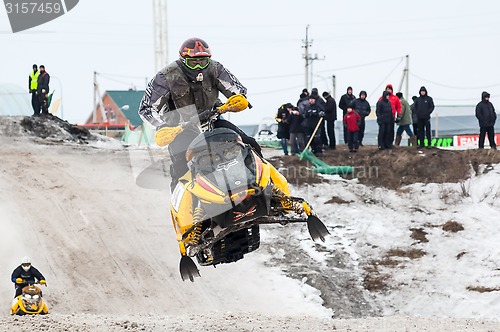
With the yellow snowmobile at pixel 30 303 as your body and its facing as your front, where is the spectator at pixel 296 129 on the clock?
The spectator is roughly at 8 o'clock from the yellow snowmobile.

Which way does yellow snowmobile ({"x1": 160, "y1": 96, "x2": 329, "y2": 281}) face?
toward the camera

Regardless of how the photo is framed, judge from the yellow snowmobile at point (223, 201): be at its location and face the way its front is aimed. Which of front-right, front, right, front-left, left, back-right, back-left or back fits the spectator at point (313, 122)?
back

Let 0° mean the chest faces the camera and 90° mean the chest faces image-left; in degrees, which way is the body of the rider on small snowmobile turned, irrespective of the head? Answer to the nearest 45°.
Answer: approximately 0°

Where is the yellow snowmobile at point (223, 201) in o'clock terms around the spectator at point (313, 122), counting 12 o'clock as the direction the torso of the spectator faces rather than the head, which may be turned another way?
The yellow snowmobile is roughly at 12 o'clock from the spectator.

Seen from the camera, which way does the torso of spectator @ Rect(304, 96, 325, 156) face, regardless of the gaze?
toward the camera

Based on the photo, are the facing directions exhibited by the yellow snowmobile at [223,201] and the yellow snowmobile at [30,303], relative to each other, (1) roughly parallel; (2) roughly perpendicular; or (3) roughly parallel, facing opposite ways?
roughly parallel

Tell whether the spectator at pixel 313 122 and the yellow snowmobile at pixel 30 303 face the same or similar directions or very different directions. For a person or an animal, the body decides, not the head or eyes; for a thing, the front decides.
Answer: same or similar directions

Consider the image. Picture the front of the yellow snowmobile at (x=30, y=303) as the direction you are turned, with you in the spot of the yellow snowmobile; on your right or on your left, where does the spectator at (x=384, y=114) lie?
on your left

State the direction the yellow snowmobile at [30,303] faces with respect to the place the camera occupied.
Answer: facing the viewer

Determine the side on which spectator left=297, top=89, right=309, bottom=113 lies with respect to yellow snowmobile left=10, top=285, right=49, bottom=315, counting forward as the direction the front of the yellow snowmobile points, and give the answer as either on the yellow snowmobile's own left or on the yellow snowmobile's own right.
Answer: on the yellow snowmobile's own left

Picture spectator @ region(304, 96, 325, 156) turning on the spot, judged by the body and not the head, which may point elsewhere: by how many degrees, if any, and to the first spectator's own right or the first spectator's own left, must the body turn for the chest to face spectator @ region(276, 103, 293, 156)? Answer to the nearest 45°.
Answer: approximately 135° to the first spectator's own right

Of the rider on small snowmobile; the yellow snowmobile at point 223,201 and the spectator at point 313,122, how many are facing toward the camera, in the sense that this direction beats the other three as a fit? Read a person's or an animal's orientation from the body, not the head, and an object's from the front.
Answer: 3

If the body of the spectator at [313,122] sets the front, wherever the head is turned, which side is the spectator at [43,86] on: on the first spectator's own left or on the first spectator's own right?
on the first spectator's own right
